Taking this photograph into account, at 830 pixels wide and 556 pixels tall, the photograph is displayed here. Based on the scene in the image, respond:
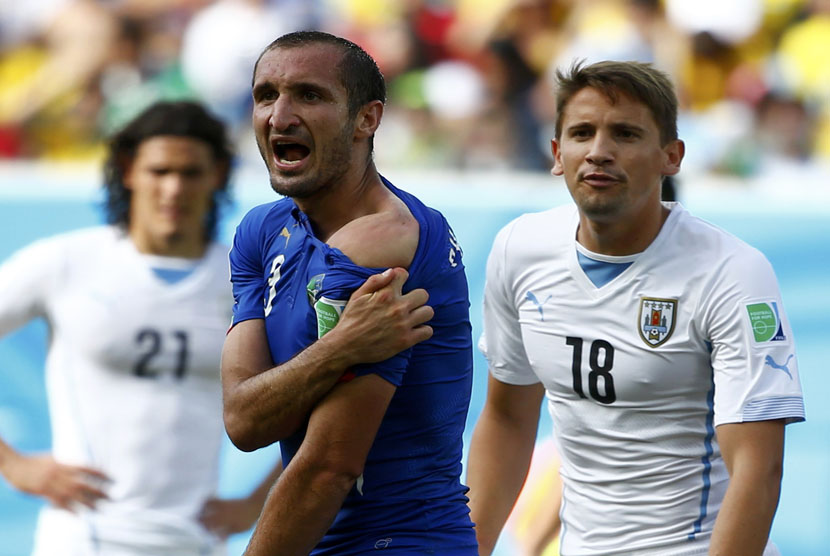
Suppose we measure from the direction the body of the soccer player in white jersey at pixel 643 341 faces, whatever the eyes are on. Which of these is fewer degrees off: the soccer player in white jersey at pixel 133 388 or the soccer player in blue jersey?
the soccer player in blue jersey

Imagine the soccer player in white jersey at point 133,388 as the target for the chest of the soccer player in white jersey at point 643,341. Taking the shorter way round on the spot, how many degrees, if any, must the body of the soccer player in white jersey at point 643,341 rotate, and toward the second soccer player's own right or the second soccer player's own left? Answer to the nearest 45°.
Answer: approximately 90° to the second soccer player's own right

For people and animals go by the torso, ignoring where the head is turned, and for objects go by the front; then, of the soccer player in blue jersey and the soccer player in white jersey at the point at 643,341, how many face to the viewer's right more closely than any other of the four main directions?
0

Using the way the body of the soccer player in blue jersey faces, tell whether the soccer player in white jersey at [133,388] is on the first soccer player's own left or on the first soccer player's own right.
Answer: on the first soccer player's own right

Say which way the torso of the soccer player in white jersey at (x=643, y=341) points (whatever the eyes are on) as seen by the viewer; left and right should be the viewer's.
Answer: facing the viewer and to the left of the viewer

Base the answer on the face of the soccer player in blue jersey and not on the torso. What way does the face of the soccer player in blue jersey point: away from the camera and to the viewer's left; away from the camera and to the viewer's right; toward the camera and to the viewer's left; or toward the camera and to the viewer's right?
toward the camera and to the viewer's left
